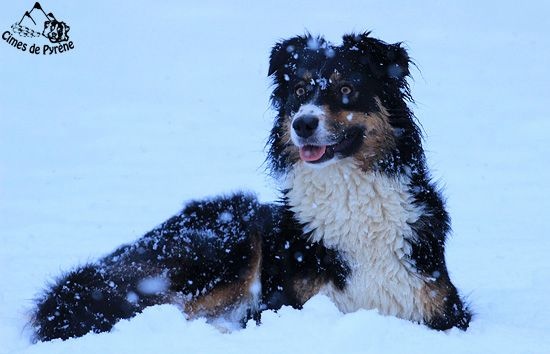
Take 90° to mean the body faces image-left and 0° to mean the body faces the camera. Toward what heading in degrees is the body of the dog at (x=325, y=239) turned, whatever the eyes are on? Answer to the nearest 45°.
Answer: approximately 315°
